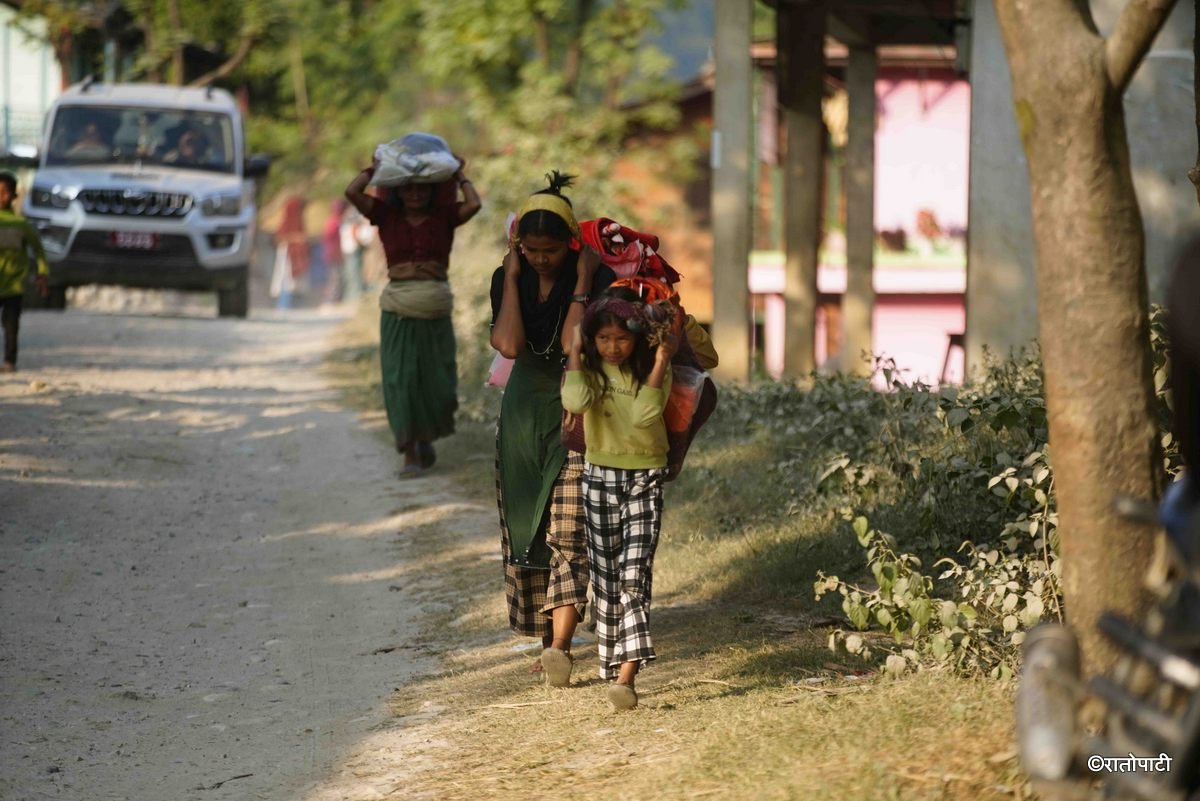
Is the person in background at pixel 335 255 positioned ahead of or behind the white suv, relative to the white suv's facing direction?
behind

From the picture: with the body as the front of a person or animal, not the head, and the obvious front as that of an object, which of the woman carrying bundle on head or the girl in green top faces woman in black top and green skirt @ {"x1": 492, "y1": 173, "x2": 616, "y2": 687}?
the woman carrying bundle on head

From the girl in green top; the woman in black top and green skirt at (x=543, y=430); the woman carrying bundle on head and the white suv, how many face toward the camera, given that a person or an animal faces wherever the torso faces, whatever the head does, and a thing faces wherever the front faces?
4

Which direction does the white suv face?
toward the camera

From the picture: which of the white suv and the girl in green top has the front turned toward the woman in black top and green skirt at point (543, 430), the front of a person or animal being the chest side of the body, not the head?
the white suv

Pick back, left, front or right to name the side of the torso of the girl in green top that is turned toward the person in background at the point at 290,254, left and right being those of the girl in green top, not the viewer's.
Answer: back

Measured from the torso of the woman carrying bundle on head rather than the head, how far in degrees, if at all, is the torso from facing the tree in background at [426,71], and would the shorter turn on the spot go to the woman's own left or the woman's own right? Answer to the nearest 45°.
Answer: approximately 180°

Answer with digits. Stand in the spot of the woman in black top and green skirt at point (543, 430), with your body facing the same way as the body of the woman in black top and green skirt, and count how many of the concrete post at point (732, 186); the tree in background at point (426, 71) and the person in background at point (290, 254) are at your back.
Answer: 3

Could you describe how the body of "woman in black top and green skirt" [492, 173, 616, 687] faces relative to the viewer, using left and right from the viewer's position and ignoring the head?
facing the viewer

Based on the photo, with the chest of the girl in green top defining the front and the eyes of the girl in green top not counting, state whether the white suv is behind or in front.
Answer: behind

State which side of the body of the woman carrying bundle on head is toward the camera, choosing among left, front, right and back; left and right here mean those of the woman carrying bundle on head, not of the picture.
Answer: front

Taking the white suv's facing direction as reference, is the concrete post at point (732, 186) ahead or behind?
ahead

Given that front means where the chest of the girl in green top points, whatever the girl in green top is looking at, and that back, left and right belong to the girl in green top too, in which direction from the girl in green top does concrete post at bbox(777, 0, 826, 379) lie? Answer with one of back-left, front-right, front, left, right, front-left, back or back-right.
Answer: back

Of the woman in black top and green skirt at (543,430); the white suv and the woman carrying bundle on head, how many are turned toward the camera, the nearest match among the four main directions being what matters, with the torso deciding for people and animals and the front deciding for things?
3
